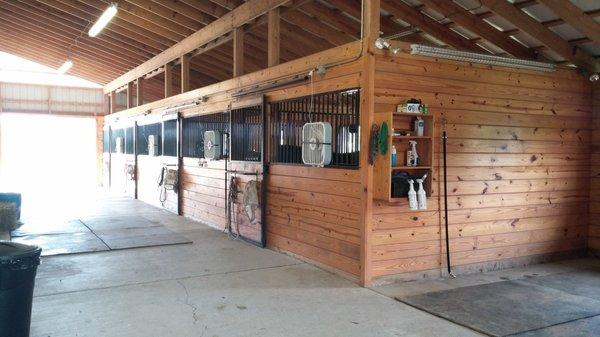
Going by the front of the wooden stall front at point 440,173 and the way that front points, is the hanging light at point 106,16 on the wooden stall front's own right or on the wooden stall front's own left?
on the wooden stall front's own right

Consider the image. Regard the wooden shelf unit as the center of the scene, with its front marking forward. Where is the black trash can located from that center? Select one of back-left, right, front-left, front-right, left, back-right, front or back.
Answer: right

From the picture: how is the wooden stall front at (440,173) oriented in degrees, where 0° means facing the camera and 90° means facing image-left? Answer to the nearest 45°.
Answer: approximately 45°
